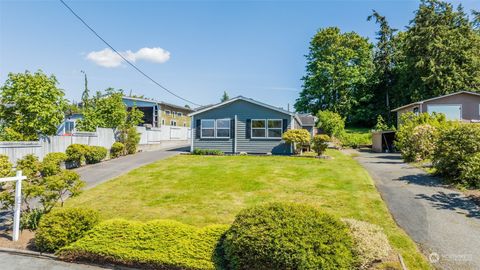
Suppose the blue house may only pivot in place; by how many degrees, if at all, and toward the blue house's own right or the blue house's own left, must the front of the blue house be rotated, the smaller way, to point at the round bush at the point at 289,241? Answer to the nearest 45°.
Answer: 0° — it already faces it

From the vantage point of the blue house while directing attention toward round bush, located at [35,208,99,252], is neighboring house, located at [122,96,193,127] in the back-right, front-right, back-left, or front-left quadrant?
back-right

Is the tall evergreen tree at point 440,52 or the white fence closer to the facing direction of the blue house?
the white fence

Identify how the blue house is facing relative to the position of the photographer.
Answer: facing the viewer

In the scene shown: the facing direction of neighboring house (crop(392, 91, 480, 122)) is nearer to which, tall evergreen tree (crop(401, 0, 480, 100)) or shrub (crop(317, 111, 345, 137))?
the shrub

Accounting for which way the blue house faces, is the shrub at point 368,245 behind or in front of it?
in front

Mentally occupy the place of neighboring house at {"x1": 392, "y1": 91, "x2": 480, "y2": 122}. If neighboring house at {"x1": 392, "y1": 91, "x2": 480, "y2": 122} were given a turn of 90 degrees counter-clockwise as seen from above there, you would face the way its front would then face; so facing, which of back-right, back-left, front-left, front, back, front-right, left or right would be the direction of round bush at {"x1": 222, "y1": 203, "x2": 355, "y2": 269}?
right

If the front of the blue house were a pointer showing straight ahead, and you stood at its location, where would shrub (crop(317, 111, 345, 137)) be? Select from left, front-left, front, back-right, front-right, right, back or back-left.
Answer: back-left

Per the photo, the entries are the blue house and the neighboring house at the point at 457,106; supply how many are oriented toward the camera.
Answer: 2

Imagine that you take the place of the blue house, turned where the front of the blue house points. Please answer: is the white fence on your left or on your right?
on your right

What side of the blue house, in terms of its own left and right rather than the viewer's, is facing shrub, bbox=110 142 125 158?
right

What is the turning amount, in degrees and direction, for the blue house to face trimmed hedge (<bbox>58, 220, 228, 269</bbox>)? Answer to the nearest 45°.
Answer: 0° — it already faces it

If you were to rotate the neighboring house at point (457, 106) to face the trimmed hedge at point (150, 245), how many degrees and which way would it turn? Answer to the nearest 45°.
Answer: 0° — it already faces it

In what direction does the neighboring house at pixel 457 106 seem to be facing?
toward the camera

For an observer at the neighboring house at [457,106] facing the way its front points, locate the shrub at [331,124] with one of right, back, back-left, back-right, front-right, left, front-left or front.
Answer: right

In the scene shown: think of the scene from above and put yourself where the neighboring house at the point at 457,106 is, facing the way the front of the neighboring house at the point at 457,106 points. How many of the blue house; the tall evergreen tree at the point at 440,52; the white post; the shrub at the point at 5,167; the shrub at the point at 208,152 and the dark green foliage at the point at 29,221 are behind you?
1

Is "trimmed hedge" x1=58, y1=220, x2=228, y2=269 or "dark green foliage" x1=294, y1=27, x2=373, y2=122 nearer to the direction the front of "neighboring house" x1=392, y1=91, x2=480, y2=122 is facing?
the trimmed hedge

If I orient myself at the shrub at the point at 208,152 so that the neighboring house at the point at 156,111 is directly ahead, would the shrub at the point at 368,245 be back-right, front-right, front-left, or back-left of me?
back-left

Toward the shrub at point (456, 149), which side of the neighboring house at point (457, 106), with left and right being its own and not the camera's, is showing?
front

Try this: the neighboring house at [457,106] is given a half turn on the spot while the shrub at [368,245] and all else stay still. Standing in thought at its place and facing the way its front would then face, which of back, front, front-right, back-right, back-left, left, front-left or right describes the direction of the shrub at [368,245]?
back

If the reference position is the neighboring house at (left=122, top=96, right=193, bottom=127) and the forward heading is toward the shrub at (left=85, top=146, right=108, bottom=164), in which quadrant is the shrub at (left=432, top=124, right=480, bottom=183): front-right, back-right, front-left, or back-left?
front-left
